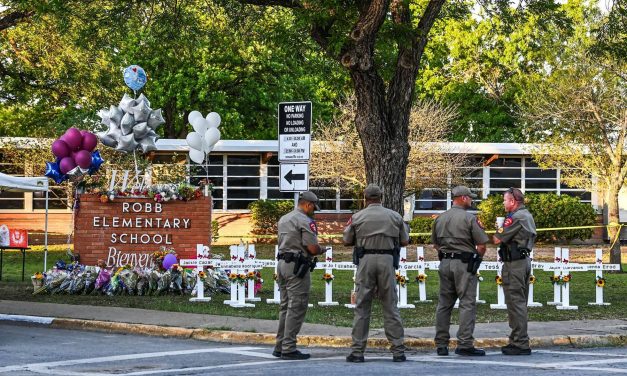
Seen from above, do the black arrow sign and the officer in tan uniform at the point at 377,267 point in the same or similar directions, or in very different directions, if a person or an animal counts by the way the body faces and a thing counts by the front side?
very different directions

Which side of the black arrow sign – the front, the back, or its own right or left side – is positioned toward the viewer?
front

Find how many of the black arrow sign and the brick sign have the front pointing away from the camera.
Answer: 0

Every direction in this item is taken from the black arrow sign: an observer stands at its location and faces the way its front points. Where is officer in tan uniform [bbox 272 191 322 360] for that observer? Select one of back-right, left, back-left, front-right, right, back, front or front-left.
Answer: front

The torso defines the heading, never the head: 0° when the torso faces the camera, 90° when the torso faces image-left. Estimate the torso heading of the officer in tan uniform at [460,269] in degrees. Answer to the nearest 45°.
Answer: approximately 225°

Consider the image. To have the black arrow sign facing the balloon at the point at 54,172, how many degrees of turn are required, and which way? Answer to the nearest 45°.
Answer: approximately 135° to its right

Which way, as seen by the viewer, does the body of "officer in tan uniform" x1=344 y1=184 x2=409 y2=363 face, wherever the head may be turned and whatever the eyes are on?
away from the camera

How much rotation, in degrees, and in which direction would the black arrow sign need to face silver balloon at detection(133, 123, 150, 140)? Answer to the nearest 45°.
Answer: approximately 135° to its right

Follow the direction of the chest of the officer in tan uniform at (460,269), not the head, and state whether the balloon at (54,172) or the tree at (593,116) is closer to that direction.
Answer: the tree

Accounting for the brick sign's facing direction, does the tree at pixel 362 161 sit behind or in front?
behind

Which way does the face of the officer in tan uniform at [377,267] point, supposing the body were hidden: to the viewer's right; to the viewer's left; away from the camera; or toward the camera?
away from the camera
